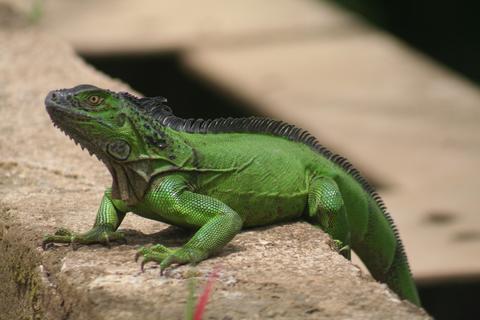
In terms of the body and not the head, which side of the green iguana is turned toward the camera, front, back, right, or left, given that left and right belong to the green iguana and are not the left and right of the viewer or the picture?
left
